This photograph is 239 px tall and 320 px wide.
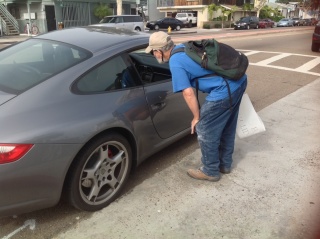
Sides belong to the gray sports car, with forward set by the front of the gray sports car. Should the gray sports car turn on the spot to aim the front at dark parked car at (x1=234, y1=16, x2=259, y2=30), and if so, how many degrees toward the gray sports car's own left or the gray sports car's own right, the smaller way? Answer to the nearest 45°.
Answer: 0° — it already faces it

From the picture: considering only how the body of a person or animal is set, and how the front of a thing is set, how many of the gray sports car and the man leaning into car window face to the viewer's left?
1

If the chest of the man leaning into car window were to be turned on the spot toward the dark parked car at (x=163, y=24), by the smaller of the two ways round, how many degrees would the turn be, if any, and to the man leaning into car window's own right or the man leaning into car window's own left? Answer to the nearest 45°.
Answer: approximately 90° to the man leaning into car window's own right

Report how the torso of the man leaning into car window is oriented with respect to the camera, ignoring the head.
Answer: to the viewer's left

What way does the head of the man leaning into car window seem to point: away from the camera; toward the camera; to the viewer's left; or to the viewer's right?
to the viewer's left

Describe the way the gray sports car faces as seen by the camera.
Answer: facing away from the viewer and to the right of the viewer

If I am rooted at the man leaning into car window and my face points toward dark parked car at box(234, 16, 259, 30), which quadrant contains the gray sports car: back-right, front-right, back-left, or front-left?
back-left

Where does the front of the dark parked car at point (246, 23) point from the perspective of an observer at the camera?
facing the viewer and to the left of the viewer

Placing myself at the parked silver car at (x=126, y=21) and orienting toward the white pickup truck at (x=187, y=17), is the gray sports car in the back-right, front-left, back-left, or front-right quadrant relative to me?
back-right

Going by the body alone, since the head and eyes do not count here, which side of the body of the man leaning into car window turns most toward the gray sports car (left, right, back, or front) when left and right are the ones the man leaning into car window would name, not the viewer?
front

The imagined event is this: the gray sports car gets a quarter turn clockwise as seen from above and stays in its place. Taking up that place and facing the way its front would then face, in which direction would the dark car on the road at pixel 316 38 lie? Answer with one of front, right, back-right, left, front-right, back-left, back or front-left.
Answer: left

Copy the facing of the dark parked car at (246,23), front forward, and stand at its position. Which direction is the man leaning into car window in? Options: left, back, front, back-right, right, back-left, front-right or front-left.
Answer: front-left

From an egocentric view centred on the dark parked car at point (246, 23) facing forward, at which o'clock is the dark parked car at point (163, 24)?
the dark parked car at point (163, 24) is roughly at 12 o'clock from the dark parked car at point (246, 23).

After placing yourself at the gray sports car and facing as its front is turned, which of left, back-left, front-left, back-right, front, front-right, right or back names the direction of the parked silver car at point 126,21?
front-left

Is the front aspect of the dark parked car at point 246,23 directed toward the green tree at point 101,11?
yes
